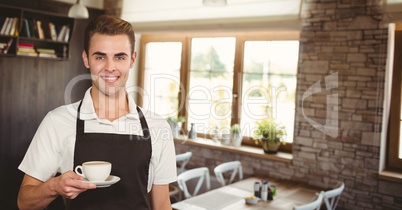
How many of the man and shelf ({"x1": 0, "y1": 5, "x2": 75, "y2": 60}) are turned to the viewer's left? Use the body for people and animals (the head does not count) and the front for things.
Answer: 0

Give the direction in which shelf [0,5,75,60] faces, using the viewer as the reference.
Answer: facing the viewer and to the right of the viewer

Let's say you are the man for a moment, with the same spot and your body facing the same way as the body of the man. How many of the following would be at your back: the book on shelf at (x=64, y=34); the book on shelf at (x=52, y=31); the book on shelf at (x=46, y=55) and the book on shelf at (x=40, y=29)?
4

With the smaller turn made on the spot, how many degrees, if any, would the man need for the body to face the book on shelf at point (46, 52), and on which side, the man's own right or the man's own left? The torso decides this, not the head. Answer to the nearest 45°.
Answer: approximately 180°

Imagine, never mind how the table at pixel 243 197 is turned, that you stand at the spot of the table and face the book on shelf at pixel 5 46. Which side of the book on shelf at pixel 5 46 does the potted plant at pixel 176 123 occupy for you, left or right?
right

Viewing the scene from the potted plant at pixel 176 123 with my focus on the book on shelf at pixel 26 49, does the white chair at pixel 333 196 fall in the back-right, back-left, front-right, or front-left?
back-left

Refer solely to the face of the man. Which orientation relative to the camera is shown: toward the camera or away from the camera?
toward the camera

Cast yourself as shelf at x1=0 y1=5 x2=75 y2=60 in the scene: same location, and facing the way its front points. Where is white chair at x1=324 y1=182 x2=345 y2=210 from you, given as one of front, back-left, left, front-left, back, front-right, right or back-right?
front

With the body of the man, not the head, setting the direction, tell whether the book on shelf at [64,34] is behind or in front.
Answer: behind

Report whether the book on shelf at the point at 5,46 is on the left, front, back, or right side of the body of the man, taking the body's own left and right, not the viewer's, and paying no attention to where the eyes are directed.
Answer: back

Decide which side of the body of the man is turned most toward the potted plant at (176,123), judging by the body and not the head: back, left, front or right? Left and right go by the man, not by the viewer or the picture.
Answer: back

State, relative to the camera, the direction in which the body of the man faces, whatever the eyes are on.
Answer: toward the camera
